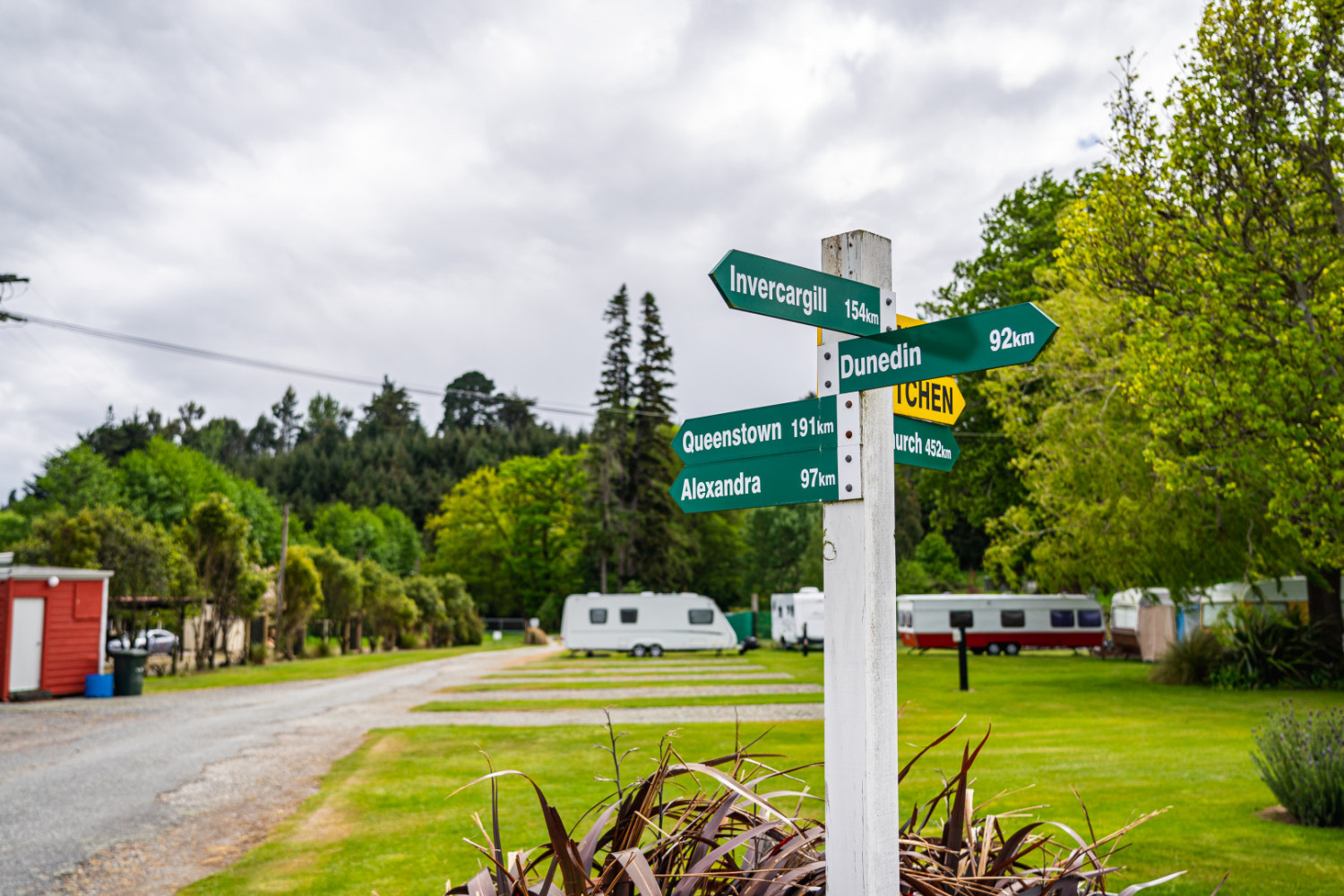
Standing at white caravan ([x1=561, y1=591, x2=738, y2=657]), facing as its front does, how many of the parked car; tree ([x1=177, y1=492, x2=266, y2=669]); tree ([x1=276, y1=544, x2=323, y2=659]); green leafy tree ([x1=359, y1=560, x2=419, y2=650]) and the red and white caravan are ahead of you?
1

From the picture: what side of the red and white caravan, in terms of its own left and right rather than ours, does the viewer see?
right

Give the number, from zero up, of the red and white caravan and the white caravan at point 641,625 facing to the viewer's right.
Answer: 2

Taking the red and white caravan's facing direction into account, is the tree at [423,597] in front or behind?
behind

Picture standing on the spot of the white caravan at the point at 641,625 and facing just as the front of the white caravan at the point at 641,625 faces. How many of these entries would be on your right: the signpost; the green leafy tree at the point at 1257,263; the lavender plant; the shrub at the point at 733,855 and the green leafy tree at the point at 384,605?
4

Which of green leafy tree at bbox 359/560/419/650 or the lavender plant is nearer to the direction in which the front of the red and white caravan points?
the lavender plant

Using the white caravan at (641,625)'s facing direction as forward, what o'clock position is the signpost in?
The signpost is roughly at 3 o'clock from the white caravan.

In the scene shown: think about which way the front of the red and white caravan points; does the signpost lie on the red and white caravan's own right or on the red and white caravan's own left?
on the red and white caravan's own right

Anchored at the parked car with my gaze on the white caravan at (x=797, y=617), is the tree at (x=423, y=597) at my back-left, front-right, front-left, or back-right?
front-left

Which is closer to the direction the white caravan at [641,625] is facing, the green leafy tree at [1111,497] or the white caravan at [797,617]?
the white caravan

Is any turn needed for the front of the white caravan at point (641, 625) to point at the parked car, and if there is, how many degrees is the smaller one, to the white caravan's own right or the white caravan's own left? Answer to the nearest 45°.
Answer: approximately 180°

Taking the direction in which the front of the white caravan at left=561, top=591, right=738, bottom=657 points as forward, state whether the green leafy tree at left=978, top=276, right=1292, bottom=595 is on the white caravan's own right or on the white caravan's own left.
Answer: on the white caravan's own right

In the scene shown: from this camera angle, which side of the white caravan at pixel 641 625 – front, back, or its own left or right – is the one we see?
right

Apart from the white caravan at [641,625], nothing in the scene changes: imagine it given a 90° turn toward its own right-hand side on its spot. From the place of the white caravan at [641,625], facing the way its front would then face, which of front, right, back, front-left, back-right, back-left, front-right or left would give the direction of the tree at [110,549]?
front-right

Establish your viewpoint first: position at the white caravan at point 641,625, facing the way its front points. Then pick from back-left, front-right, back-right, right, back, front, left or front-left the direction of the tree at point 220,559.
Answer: back-right
